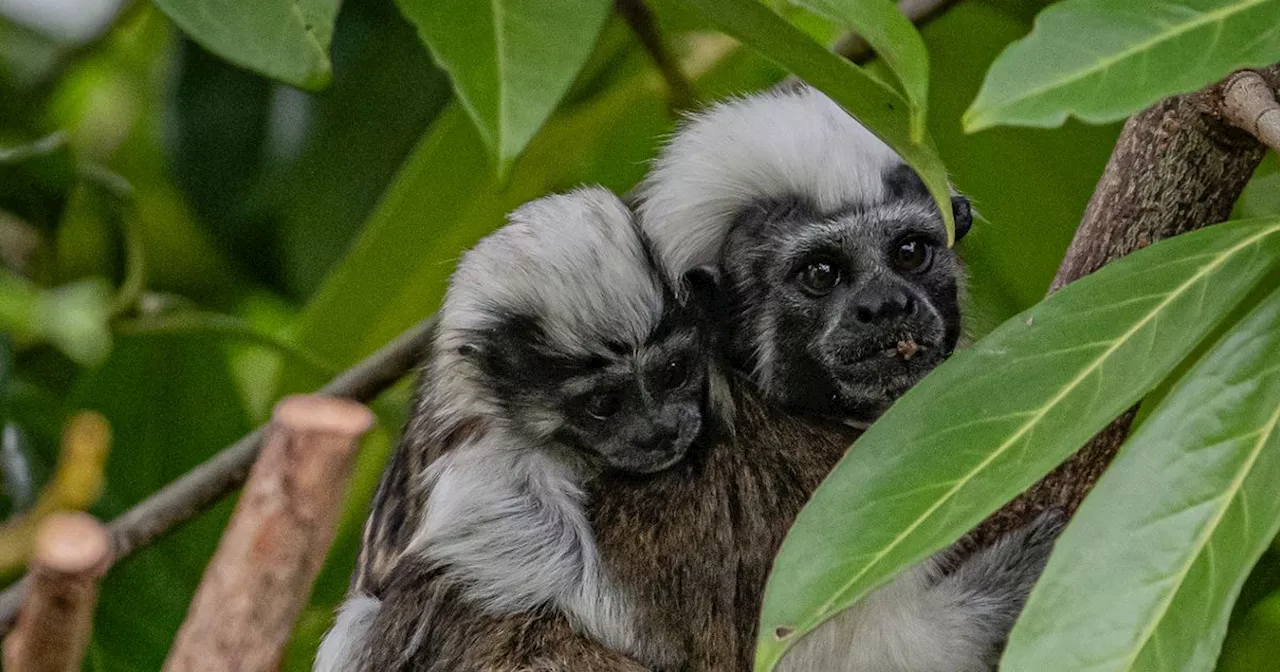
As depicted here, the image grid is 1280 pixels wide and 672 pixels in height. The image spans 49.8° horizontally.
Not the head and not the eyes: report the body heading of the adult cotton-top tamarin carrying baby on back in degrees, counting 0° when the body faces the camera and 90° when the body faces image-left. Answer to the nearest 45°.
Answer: approximately 315°

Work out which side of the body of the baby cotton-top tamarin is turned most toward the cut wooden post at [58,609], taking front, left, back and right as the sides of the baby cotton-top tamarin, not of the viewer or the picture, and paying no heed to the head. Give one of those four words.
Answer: back

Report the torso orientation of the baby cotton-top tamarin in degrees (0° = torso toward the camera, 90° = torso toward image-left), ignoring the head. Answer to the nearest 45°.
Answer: approximately 315°
